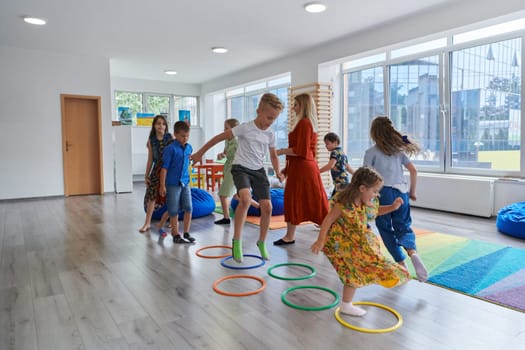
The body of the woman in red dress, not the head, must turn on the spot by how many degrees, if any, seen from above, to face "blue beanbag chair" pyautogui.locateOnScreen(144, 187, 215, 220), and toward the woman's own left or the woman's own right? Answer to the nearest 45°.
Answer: approximately 45° to the woman's own right

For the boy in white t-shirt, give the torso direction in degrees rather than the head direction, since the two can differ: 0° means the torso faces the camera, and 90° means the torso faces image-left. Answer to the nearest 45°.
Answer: approximately 315°

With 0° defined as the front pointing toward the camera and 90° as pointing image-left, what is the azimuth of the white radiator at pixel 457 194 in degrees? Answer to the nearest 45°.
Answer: approximately 45°

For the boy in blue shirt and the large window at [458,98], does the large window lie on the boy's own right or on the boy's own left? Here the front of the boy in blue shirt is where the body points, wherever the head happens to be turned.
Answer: on the boy's own left

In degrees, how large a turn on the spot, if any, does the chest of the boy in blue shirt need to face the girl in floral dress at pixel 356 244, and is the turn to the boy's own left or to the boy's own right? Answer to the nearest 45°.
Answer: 0° — they already face them

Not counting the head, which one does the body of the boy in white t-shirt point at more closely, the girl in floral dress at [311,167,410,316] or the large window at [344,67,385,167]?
the girl in floral dress

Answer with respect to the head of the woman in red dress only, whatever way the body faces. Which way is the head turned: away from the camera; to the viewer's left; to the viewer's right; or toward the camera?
to the viewer's left

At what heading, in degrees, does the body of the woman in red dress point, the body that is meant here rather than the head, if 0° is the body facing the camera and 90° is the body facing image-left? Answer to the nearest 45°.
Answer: approximately 90°

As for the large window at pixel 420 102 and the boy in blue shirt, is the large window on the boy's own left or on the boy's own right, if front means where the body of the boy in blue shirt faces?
on the boy's own left

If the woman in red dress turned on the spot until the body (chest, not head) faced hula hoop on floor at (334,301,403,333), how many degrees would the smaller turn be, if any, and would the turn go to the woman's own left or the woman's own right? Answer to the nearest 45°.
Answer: approximately 90° to the woman's own left

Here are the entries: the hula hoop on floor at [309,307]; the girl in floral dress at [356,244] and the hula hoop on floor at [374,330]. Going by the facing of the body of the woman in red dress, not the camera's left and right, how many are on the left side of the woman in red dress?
3

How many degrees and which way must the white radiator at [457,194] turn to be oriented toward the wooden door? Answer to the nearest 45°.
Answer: approximately 45° to its right

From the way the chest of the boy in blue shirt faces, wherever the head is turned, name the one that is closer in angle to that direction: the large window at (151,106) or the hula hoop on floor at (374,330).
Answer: the hula hoop on floor

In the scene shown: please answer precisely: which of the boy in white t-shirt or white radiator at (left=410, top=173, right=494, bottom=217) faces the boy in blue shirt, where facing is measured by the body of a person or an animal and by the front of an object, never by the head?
the white radiator
